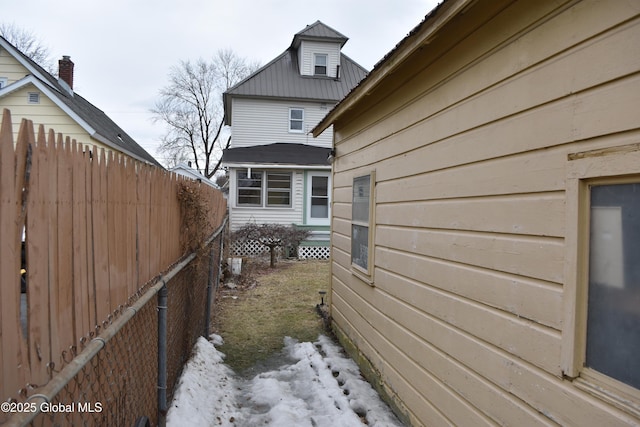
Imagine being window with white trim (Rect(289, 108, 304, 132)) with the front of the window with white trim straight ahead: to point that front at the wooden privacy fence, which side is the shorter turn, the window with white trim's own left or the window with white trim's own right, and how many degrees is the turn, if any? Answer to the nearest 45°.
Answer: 0° — it already faces it

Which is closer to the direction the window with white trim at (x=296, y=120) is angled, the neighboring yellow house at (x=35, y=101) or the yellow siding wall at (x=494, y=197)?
the yellow siding wall

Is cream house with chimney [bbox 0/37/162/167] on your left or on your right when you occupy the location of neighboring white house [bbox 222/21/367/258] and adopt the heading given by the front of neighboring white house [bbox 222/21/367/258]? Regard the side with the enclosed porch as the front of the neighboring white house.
on your right

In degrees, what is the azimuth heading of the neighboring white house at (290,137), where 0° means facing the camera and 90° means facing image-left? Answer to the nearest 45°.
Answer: approximately 0°

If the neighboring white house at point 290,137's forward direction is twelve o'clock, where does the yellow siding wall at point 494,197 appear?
The yellow siding wall is roughly at 12 o'clock from the neighboring white house.

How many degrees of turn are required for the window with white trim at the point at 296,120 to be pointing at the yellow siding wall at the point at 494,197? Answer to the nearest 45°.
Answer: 0° — it already faces it

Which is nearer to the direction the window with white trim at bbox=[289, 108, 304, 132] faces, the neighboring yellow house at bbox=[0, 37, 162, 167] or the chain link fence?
the chain link fence

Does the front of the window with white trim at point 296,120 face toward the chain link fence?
yes
